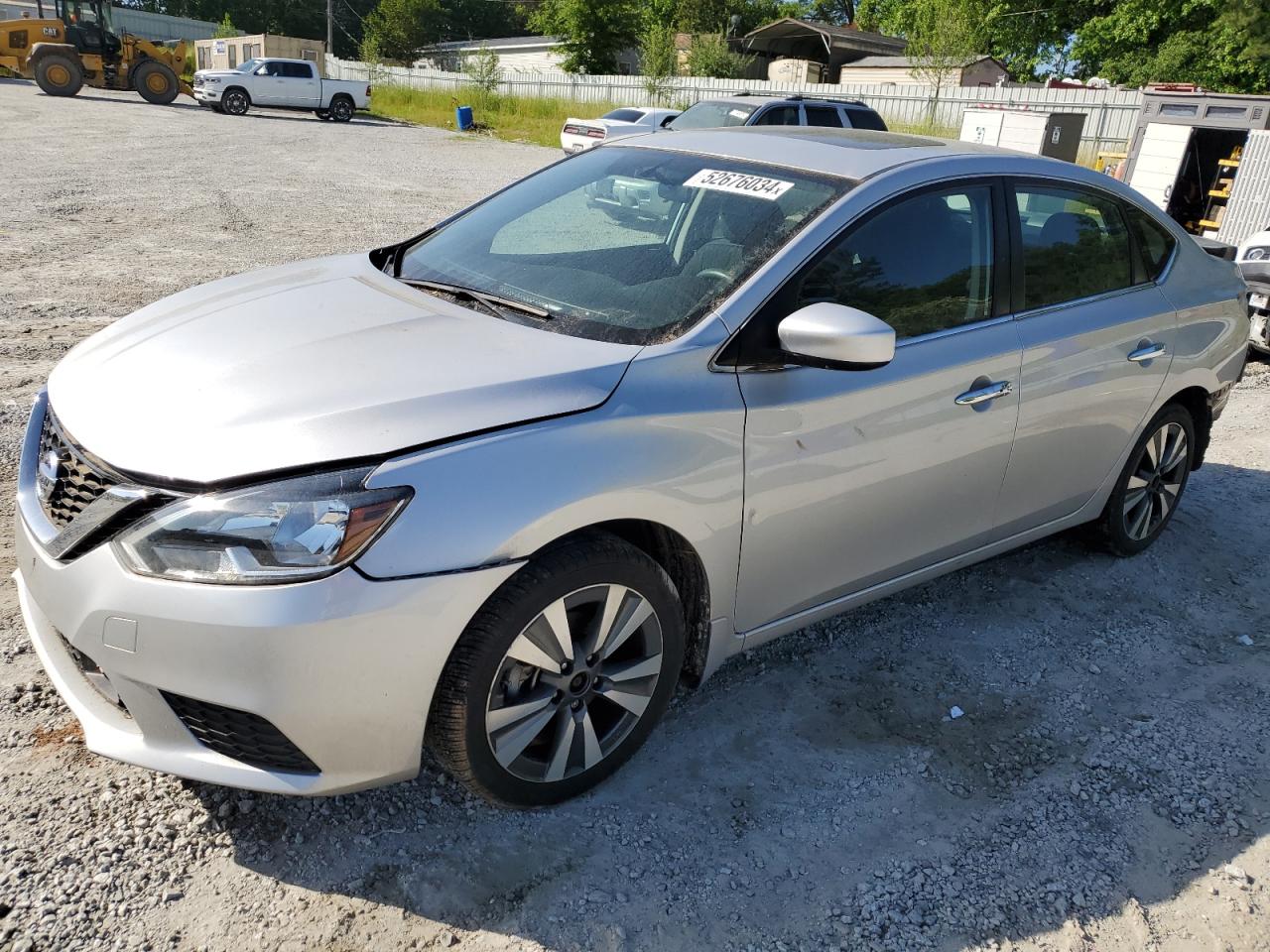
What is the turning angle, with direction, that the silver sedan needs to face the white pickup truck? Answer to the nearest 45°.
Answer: approximately 135° to its right

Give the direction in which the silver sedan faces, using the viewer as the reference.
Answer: facing the viewer and to the left of the viewer

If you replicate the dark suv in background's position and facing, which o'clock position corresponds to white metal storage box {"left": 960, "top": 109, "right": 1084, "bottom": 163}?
The white metal storage box is roughly at 6 o'clock from the dark suv in background.

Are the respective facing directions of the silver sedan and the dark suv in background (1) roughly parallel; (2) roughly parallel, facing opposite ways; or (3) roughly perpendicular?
roughly parallel

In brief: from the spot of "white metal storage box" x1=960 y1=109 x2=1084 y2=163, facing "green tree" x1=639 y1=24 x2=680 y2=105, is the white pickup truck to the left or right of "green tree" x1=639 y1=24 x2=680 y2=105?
left

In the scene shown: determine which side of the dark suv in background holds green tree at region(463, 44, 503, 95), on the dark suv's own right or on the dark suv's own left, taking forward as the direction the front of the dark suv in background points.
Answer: on the dark suv's own right
